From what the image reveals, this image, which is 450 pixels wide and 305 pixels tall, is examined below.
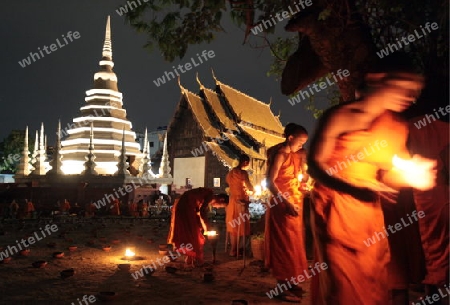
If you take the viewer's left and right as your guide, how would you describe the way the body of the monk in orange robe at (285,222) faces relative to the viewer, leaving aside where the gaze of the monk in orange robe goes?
facing the viewer and to the right of the viewer

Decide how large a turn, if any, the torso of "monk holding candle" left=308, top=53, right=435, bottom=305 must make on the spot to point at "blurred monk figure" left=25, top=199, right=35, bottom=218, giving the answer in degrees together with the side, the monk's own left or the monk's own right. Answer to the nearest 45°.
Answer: approximately 180°

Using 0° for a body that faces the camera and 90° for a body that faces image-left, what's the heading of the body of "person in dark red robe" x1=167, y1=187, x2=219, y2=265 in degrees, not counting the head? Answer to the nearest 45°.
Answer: approximately 270°

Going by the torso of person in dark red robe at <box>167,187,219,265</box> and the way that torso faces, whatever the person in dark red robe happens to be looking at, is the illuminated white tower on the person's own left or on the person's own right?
on the person's own left

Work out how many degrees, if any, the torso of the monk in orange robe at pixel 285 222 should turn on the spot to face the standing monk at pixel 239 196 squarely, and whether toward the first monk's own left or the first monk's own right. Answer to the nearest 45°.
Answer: approximately 135° to the first monk's own left

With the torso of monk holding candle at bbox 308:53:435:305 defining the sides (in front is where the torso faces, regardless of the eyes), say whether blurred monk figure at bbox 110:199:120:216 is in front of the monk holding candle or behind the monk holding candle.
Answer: behind

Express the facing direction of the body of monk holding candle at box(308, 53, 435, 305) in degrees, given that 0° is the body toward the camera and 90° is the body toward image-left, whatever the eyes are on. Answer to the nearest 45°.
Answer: approximately 315°

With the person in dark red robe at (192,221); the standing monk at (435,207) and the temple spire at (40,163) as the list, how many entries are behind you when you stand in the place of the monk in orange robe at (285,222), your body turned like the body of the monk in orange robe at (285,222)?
2
